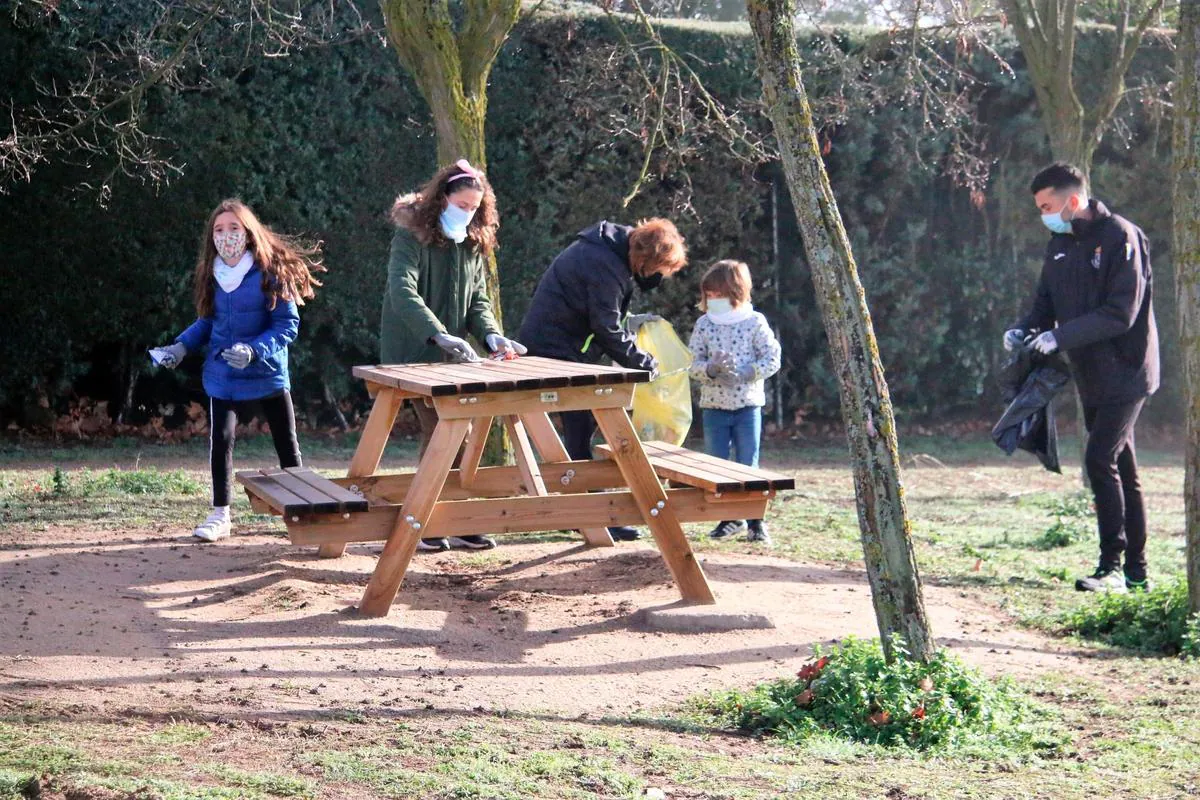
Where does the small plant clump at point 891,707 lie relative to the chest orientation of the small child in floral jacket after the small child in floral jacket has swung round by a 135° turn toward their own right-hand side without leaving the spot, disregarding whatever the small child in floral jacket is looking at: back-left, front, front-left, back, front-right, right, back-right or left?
back-left

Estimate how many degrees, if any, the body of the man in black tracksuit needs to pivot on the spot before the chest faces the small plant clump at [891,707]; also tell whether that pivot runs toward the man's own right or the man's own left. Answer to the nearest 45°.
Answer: approximately 45° to the man's own left

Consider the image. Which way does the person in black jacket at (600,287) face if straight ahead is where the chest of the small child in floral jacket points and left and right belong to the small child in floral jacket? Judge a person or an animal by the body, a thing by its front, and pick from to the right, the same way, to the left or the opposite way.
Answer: to the left

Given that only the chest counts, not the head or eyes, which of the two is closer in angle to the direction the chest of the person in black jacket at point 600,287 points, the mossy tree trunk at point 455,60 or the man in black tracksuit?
the man in black tracksuit

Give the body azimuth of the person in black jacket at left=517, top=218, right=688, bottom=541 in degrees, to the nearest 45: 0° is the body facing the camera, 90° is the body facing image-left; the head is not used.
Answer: approximately 270°

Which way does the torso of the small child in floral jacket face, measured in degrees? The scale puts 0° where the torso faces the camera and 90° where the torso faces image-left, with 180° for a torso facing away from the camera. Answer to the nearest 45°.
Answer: approximately 0°

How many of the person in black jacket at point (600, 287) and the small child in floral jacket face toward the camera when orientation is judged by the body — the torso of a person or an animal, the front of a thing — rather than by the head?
1

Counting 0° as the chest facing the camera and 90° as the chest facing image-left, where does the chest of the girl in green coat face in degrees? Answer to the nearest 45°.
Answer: approximately 315°

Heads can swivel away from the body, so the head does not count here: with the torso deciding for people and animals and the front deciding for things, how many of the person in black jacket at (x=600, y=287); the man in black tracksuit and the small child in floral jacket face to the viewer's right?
1

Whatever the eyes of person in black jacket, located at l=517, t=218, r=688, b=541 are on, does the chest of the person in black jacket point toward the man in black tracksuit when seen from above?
yes

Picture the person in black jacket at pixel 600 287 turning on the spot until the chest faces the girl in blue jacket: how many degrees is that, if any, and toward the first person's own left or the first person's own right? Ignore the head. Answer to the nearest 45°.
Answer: approximately 180°

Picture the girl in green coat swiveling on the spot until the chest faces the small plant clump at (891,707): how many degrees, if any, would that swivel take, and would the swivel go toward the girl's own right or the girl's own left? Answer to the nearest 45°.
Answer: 0° — they already face it

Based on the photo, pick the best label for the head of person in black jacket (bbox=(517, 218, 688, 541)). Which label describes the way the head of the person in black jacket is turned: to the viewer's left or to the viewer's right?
to the viewer's right
